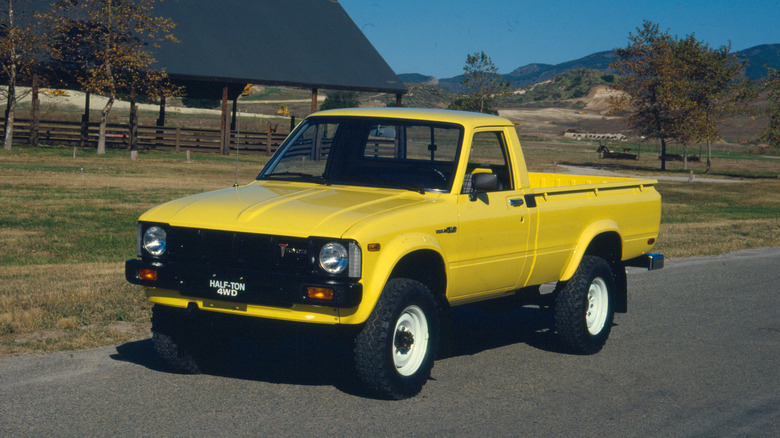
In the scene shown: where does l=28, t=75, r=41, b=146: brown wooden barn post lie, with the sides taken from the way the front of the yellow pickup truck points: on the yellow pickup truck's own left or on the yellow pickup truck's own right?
on the yellow pickup truck's own right

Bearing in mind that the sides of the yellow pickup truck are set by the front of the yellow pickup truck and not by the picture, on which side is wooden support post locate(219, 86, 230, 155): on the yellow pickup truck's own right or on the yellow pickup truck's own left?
on the yellow pickup truck's own right

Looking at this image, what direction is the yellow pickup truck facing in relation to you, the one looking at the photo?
facing the viewer and to the left of the viewer

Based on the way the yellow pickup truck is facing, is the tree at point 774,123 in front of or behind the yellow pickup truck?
behind

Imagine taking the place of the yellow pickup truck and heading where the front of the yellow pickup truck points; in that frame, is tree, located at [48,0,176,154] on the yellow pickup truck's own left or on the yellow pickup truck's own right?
on the yellow pickup truck's own right

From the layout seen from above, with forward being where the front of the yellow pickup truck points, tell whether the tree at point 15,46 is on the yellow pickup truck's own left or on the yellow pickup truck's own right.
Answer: on the yellow pickup truck's own right

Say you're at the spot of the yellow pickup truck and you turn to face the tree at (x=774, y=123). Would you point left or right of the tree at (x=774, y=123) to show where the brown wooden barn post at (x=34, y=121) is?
left

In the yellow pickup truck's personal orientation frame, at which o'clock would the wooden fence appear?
The wooden fence is roughly at 4 o'clock from the yellow pickup truck.
